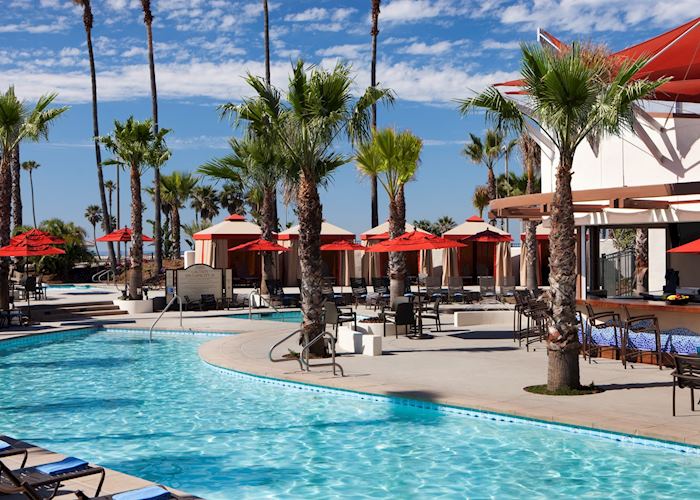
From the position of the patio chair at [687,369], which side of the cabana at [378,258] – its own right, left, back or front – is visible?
front

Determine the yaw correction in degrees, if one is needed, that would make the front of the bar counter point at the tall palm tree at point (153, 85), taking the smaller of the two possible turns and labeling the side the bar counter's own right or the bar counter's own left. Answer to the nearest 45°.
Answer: approximately 90° to the bar counter's own right

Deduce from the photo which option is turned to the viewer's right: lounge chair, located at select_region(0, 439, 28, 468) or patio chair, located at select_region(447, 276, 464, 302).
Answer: the lounge chair

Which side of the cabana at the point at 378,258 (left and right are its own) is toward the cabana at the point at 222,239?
right

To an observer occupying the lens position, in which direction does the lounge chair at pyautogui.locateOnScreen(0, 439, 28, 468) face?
facing to the right of the viewer

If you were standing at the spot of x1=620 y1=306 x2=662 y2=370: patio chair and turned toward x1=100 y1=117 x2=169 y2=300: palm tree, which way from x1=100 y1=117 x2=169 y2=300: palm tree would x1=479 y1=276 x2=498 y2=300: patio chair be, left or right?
right

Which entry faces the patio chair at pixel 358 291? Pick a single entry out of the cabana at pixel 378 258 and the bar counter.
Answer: the cabana

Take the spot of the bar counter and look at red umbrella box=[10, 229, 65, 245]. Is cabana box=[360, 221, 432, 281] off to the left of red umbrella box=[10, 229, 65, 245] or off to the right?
right

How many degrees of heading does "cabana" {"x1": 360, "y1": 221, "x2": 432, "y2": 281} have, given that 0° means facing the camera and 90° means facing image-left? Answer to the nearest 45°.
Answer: approximately 0°
